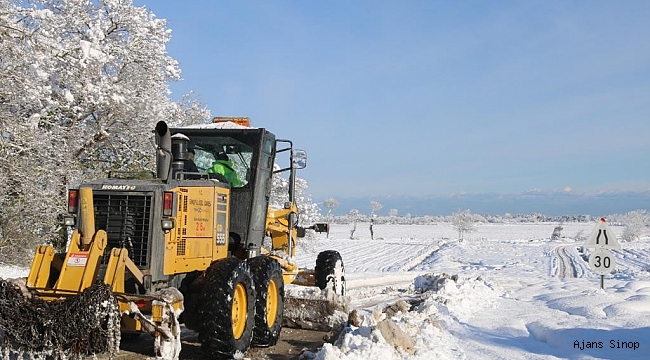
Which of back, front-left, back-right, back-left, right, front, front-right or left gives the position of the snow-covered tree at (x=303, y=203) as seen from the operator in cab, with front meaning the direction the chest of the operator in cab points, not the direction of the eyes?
front-left

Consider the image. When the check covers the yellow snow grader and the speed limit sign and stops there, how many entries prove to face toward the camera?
1

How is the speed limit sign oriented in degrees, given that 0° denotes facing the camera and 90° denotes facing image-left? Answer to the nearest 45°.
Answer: approximately 0°

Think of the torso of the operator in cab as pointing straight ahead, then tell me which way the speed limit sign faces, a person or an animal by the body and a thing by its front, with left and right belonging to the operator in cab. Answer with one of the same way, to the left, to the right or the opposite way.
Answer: the opposite way

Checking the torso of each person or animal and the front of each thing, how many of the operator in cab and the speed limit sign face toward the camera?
1

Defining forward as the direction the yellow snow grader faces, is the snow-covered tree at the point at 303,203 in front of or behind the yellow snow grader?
in front

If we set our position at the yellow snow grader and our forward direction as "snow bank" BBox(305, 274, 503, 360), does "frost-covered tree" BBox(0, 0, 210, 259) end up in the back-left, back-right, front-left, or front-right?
back-left

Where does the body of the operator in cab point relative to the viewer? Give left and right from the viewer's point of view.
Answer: facing away from the viewer and to the right of the viewer

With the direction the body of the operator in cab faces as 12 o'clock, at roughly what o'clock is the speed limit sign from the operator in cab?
The speed limit sign is roughly at 1 o'clock from the operator in cab.

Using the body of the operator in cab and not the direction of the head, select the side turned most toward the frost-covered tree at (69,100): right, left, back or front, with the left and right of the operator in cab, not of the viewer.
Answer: left

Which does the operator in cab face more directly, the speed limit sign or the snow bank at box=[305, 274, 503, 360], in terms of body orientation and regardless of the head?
the speed limit sign

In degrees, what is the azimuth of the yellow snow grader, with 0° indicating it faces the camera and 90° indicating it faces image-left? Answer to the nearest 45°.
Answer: approximately 225°

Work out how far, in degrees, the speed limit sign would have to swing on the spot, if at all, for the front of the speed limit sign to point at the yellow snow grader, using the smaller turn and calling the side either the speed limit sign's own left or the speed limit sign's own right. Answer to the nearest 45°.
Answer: approximately 45° to the speed limit sign's own right

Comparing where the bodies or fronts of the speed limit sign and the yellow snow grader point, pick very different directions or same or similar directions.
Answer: very different directions

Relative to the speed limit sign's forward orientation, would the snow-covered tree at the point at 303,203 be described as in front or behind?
behind

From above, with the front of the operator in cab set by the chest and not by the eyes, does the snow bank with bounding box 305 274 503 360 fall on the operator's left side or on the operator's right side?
on the operator's right side
